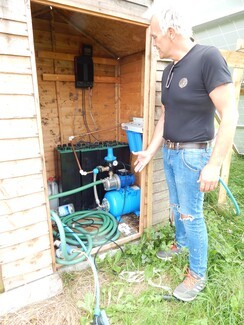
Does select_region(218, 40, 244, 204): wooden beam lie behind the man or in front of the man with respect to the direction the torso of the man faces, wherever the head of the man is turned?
behind

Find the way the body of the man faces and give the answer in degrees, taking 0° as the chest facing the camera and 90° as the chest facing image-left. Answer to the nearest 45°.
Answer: approximately 45°

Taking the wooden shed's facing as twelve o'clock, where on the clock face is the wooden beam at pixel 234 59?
The wooden beam is roughly at 10 o'clock from the wooden shed.

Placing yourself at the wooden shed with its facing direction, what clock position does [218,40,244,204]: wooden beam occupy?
The wooden beam is roughly at 10 o'clock from the wooden shed.

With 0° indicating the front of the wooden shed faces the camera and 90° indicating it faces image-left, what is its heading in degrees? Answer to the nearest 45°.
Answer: approximately 315°

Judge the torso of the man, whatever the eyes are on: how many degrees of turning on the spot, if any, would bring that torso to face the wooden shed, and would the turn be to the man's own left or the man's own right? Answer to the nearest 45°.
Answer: approximately 45° to the man's own right

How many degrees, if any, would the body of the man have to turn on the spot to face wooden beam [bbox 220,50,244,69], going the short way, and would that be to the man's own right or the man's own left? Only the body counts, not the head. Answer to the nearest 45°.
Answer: approximately 135° to the man's own right

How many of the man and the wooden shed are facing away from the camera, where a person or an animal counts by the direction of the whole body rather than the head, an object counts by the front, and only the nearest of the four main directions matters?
0

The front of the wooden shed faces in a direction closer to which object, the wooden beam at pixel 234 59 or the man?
the man

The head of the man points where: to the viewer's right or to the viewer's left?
to the viewer's left
